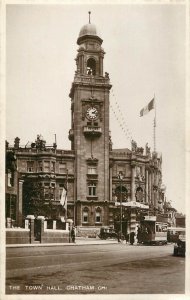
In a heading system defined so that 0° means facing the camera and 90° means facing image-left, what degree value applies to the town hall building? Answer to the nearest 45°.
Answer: approximately 315°
